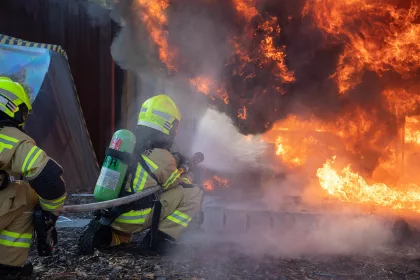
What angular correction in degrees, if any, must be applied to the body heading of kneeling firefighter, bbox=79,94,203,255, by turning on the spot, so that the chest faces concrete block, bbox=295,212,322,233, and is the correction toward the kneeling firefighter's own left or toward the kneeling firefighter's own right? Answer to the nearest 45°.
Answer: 0° — they already face it

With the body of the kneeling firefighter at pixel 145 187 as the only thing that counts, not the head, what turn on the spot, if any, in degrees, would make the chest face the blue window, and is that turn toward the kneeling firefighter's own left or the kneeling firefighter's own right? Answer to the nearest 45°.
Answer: approximately 135° to the kneeling firefighter's own left

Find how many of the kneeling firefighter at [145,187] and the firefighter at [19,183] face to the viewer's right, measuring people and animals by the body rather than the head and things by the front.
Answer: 2

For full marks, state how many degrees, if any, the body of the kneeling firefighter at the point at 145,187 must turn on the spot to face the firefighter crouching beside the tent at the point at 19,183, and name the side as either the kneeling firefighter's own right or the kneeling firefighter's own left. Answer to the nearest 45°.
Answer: approximately 135° to the kneeling firefighter's own right

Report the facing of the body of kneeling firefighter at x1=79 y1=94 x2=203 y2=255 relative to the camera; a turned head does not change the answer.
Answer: to the viewer's right

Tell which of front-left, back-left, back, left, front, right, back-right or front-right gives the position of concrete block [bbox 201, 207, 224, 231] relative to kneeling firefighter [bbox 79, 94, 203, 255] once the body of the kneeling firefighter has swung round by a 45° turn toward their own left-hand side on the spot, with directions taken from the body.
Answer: front

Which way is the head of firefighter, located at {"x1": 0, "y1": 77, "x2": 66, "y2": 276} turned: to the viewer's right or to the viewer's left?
to the viewer's right

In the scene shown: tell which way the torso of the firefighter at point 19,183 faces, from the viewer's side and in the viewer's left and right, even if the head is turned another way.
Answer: facing to the right of the viewer

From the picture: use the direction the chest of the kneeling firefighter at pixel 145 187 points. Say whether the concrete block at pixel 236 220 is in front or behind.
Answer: in front

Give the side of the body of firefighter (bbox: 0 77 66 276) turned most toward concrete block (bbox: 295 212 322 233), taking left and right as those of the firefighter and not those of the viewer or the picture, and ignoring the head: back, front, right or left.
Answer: front
